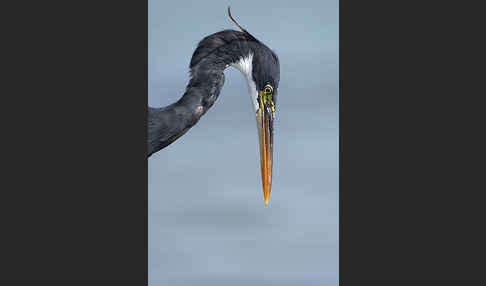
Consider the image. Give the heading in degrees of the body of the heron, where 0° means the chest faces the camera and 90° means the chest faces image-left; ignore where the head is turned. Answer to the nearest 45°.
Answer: approximately 270°
